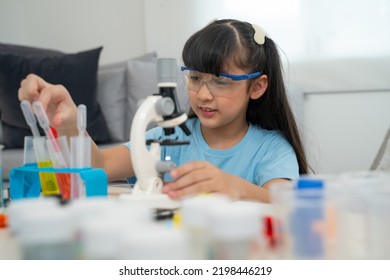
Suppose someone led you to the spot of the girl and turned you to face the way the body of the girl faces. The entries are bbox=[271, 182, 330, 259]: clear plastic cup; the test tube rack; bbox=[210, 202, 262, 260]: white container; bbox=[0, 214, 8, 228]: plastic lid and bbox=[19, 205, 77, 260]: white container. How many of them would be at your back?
0

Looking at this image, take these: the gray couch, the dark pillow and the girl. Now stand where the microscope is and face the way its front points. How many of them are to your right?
0

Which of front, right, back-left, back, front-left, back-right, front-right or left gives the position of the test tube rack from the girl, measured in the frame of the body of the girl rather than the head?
front

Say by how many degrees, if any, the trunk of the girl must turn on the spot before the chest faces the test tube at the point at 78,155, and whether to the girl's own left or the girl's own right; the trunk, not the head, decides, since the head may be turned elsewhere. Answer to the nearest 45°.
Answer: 0° — they already face it

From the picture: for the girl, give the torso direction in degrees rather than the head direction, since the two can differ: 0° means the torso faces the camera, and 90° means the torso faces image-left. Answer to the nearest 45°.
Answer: approximately 45°

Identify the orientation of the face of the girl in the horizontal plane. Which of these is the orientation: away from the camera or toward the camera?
toward the camera

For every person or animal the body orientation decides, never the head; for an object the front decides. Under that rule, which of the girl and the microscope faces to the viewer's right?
the microscope

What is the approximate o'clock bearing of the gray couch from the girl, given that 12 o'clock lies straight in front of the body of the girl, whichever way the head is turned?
The gray couch is roughly at 4 o'clock from the girl.

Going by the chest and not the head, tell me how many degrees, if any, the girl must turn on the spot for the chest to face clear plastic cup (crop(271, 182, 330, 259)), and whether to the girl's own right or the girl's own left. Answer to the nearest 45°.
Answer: approximately 45° to the girl's own left
